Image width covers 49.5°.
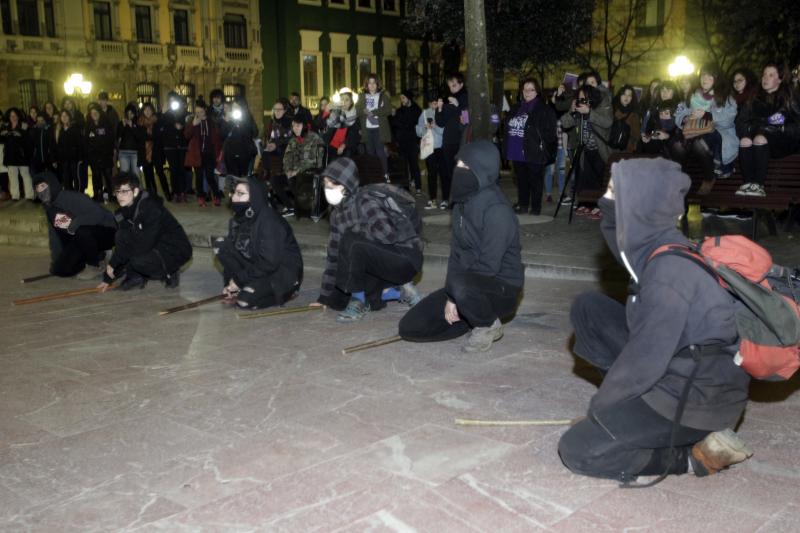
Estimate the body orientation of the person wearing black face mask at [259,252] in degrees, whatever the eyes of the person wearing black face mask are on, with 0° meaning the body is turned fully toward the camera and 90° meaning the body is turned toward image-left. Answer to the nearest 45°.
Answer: approximately 45°

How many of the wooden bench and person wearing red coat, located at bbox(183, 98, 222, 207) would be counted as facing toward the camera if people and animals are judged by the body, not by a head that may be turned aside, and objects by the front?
2

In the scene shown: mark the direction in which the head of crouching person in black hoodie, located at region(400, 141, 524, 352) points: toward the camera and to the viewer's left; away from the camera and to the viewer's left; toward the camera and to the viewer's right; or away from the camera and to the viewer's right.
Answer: toward the camera and to the viewer's left

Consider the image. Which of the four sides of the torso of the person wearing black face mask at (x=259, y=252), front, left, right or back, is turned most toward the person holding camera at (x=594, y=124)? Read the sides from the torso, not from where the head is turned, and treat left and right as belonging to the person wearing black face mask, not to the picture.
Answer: back

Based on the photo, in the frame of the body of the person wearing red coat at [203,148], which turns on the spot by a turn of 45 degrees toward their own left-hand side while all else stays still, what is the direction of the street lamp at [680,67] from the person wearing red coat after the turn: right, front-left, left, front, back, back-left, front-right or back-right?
left

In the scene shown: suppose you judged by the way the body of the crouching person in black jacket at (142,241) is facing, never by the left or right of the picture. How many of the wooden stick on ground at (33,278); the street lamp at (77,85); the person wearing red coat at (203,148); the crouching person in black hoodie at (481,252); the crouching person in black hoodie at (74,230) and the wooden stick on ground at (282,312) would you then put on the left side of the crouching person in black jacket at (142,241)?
2

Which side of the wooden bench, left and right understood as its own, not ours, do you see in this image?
front

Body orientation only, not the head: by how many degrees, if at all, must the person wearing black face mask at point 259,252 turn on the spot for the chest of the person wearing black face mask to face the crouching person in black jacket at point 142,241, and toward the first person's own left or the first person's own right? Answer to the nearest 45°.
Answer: approximately 90° to the first person's own right

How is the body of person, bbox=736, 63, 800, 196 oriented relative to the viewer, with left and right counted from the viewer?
facing the viewer and to the left of the viewer

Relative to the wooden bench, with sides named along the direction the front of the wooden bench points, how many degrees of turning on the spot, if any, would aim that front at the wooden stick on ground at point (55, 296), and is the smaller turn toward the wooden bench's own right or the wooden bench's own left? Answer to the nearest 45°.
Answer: approximately 45° to the wooden bench's own right

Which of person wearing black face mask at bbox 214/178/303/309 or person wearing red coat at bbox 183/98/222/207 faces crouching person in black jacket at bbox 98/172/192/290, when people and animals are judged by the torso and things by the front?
the person wearing red coat

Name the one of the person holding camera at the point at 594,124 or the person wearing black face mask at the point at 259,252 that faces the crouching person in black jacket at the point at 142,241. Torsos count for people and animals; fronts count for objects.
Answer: the person holding camera

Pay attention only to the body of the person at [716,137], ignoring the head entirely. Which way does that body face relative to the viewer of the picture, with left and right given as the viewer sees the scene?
facing the viewer and to the left of the viewer

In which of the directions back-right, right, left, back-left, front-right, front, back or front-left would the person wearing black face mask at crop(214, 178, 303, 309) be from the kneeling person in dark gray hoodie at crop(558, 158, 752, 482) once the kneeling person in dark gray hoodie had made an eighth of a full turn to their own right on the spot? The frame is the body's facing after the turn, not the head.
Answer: front

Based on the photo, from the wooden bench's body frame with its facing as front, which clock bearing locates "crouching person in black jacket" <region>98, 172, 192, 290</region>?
The crouching person in black jacket is roughly at 2 o'clock from the wooden bench.

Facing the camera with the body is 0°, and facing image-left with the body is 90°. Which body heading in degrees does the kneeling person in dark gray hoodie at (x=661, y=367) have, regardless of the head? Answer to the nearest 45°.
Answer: approximately 90°

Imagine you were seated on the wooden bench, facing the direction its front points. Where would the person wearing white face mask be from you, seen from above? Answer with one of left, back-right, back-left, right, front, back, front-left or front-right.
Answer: front-right
